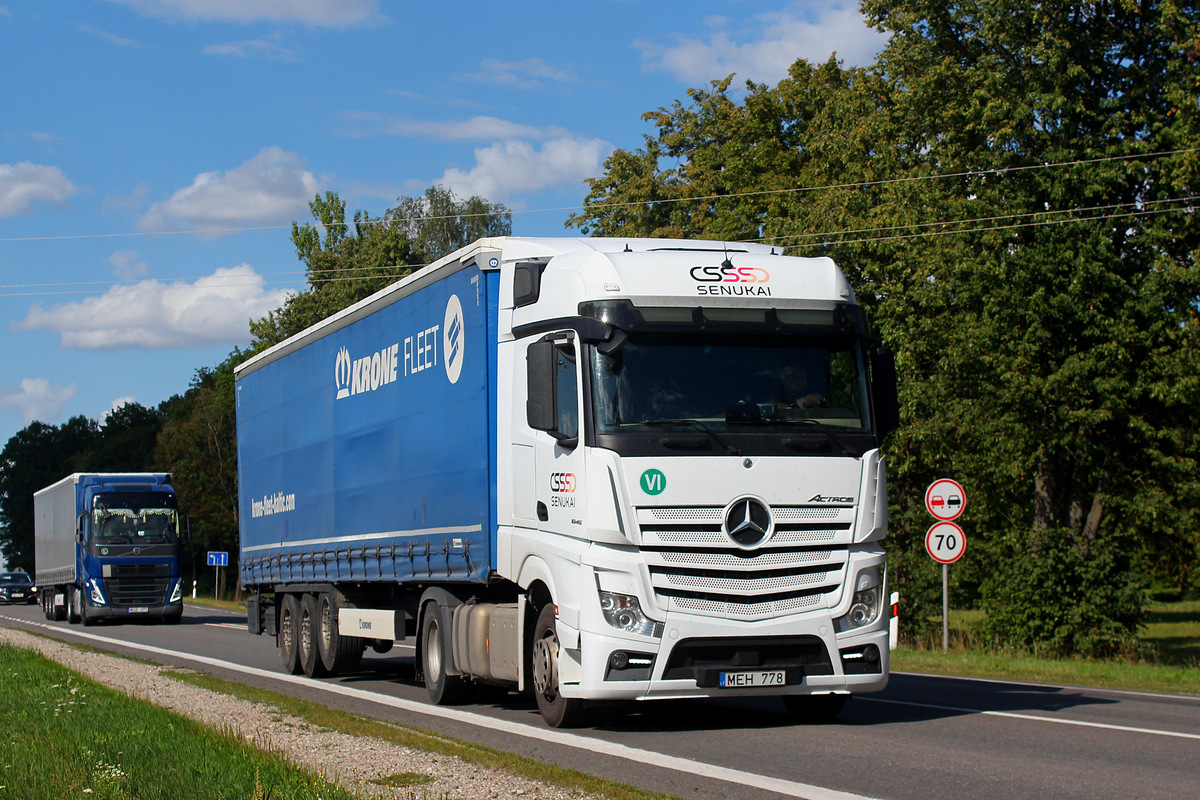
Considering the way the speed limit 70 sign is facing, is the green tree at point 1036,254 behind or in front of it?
behind

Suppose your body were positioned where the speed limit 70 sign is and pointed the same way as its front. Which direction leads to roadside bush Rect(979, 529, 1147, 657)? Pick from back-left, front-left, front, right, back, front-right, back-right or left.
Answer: back-left

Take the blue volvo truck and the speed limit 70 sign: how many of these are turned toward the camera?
2

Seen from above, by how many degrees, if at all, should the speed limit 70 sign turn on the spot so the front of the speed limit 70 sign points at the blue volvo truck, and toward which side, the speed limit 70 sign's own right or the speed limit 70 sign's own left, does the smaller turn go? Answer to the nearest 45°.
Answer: approximately 135° to the speed limit 70 sign's own right

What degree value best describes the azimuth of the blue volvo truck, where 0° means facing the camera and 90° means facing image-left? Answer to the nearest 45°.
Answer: approximately 0°
